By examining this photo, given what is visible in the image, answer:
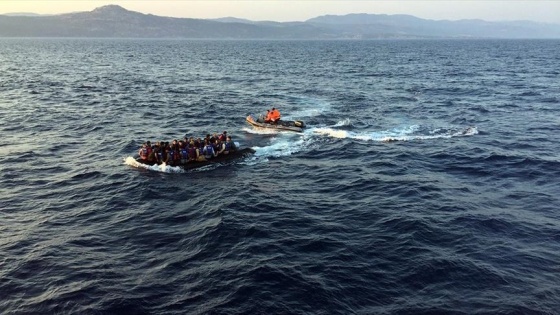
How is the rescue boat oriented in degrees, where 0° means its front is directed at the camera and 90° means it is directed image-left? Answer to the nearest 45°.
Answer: approximately 90°

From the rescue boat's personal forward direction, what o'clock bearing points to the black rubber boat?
The black rubber boat is roughly at 10 o'clock from the rescue boat.

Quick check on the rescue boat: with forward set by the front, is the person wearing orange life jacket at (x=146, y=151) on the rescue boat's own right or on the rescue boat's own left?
on the rescue boat's own left
